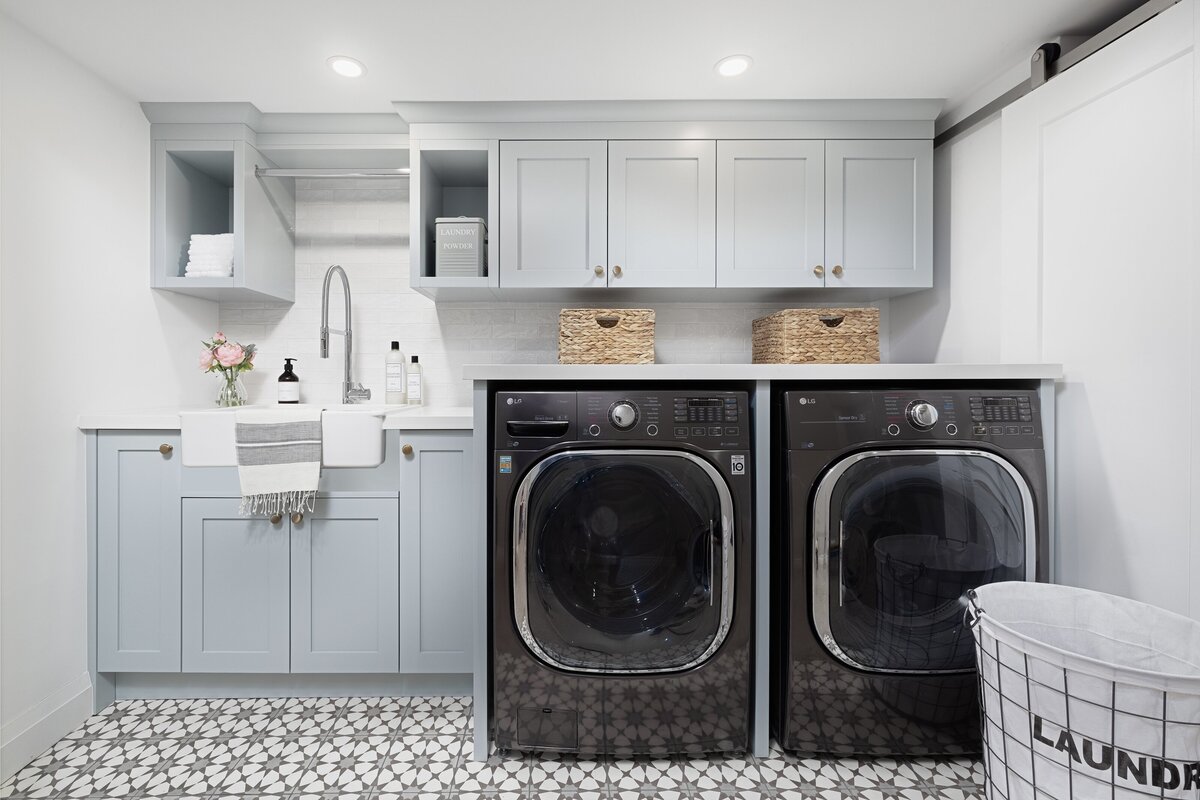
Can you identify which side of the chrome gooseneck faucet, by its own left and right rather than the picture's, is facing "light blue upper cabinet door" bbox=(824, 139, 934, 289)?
left

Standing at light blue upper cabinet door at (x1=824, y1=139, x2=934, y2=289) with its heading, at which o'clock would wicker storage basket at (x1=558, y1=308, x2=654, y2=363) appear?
The wicker storage basket is roughly at 2 o'clock from the light blue upper cabinet door.

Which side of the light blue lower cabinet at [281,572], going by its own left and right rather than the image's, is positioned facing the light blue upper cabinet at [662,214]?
left

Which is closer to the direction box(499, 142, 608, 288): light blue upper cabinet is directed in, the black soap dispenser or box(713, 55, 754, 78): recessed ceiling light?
the recessed ceiling light

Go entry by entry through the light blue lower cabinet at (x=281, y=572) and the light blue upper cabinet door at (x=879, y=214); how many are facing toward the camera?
2

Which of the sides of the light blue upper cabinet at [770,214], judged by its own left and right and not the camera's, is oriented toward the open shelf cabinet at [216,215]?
right

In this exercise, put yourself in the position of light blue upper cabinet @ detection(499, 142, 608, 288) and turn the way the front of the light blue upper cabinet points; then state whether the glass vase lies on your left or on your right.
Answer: on your right
